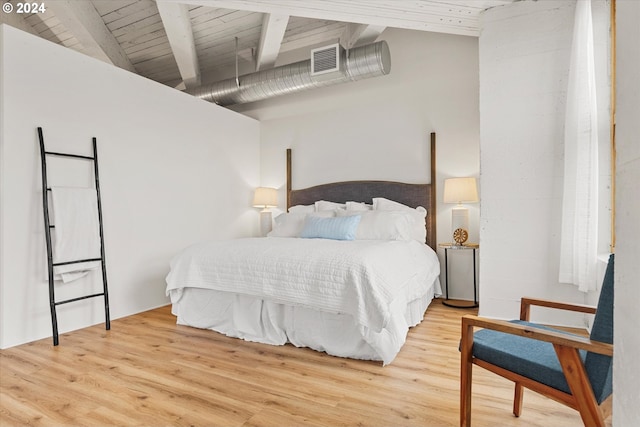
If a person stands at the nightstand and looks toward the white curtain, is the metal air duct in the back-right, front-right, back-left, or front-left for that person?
back-right

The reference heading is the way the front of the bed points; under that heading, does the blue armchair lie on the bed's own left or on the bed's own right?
on the bed's own left

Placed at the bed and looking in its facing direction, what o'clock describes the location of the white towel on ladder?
The white towel on ladder is roughly at 2 o'clock from the bed.

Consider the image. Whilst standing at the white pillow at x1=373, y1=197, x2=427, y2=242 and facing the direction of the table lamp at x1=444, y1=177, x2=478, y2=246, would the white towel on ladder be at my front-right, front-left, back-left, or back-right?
back-right

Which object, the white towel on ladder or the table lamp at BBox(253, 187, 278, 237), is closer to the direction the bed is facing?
the white towel on ladder

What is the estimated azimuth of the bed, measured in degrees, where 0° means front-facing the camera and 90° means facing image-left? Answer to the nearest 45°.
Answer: approximately 45°

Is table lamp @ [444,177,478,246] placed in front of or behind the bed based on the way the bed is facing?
behind

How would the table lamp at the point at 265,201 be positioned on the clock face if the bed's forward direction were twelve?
The table lamp is roughly at 4 o'clock from the bed.
